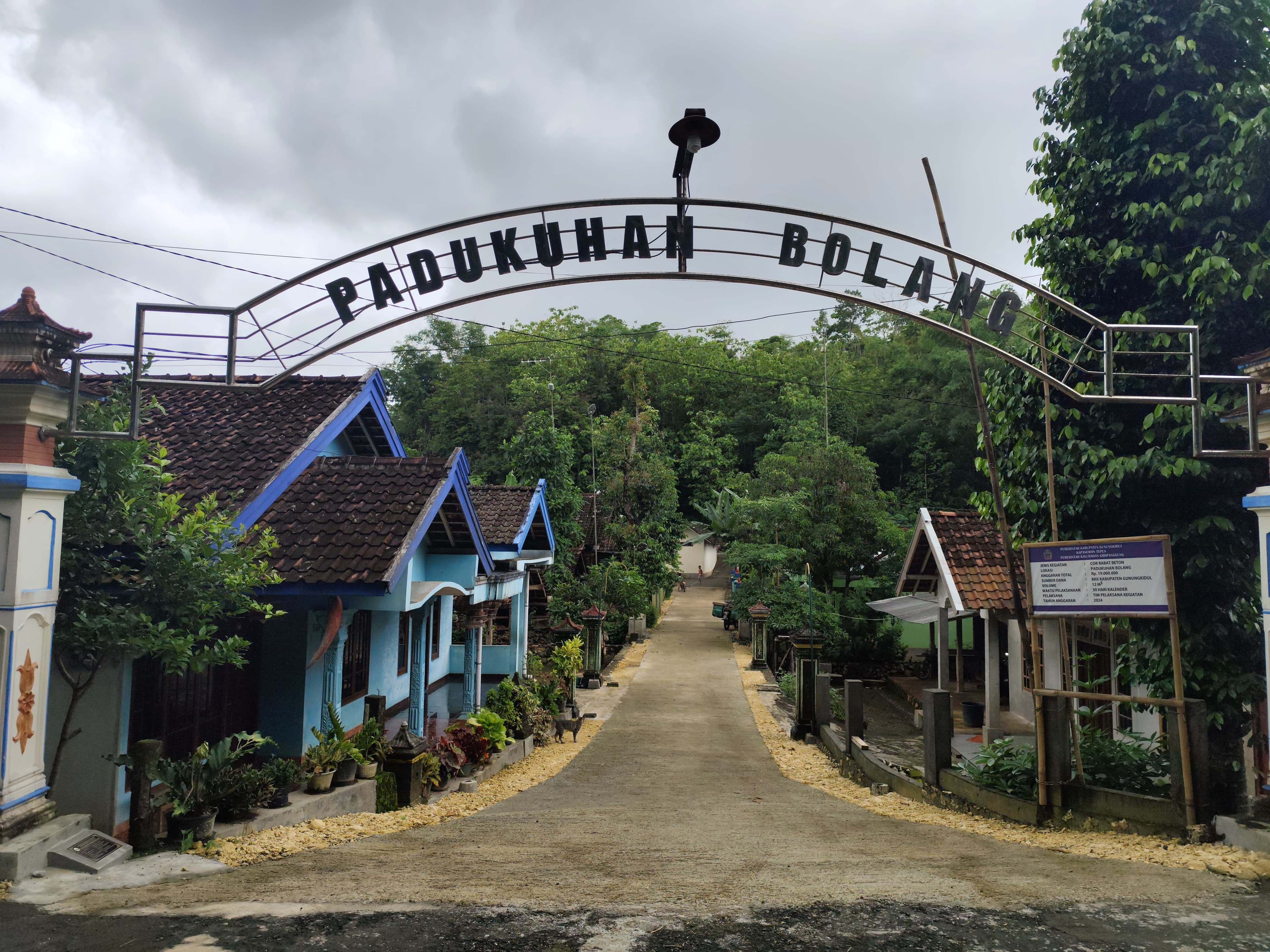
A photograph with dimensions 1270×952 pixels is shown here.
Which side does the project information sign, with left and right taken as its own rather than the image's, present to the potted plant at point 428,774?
right

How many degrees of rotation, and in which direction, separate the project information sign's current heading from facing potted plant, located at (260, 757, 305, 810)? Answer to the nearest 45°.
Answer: approximately 90° to its right

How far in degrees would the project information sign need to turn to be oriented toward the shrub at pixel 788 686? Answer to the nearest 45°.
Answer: approximately 135° to its right

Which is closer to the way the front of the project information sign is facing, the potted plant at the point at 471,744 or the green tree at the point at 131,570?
the green tree

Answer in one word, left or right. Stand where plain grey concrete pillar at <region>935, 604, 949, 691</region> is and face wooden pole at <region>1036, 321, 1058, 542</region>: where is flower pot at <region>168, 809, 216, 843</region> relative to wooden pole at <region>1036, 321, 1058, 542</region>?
right

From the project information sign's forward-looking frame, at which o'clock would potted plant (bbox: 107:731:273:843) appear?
The potted plant is roughly at 2 o'clock from the project information sign.

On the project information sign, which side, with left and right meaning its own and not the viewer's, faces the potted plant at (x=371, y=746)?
right

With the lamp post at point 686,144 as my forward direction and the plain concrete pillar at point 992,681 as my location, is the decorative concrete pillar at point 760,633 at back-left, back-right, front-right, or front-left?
back-right

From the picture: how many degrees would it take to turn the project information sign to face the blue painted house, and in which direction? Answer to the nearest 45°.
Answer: approximately 90° to its right

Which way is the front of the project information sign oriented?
toward the camera

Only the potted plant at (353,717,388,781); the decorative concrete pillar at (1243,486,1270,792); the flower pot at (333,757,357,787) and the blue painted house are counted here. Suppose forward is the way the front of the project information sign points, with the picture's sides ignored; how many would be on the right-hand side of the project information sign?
3

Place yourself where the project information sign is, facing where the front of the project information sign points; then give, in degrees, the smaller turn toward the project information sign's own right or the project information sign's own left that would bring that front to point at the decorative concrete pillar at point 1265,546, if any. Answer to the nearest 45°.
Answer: approximately 45° to the project information sign's own left

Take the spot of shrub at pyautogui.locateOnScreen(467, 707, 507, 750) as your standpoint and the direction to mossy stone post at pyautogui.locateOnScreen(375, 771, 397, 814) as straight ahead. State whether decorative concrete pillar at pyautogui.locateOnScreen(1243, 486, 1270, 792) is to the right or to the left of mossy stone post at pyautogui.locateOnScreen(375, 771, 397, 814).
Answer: left

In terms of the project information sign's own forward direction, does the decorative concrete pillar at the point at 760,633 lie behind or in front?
behind
